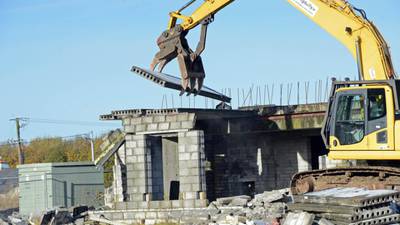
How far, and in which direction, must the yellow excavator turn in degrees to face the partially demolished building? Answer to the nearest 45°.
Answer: approximately 45° to its right

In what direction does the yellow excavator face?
to the viewer's left

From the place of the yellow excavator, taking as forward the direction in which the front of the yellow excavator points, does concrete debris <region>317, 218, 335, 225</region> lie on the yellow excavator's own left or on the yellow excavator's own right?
on the yellow excavator's own left

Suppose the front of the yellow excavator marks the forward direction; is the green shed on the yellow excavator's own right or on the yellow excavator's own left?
on the yellow excavator's own right

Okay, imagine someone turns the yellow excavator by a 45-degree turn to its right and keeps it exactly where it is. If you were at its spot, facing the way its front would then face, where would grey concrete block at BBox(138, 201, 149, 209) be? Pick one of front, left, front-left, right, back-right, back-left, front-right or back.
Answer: front

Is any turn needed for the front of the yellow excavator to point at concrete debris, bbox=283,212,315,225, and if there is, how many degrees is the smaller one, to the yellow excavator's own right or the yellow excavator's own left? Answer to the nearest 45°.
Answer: approximately 45° to the yellow excavator's own left
